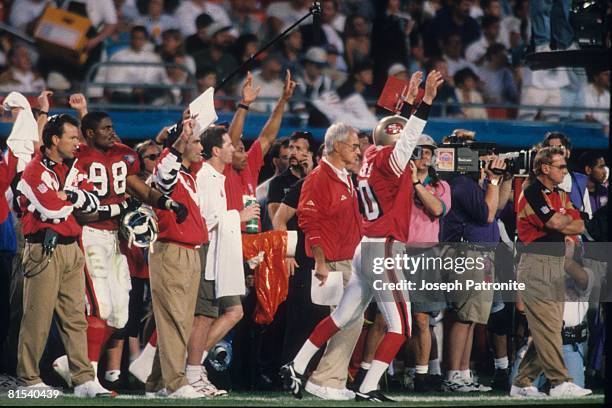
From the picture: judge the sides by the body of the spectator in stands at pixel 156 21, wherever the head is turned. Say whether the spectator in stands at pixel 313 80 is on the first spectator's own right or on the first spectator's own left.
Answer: on the first spectator's own left

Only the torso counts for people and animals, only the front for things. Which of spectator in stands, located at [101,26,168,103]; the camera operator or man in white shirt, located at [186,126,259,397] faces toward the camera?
the spectator in stands

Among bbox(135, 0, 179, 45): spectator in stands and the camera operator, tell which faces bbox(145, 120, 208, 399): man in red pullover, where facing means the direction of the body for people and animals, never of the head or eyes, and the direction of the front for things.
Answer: the spectator in stands

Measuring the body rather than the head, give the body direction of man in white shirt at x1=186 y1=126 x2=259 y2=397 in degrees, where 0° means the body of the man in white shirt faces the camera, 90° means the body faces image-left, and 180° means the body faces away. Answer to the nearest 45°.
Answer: approximately 270°

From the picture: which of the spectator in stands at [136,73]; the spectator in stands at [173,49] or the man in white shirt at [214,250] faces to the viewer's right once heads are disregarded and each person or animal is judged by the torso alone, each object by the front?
the man in white shirt

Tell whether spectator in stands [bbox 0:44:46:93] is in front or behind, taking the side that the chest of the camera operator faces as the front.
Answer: behind

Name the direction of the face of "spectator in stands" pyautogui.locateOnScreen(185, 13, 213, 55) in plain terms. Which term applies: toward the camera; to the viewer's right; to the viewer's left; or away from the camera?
toward the camera

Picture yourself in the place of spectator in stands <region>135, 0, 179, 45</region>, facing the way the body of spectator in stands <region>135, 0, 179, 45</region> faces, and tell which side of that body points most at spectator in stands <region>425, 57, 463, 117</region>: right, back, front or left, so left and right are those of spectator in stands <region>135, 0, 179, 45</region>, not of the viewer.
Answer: left

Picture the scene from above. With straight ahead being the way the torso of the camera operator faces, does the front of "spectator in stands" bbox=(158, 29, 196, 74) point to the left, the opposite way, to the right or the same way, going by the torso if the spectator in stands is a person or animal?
to the right

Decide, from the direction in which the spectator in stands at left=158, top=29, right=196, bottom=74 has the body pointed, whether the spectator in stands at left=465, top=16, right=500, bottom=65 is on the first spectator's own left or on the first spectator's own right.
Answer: on the first spectator's own left

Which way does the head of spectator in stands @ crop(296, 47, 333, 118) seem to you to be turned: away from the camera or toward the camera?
toward the camera

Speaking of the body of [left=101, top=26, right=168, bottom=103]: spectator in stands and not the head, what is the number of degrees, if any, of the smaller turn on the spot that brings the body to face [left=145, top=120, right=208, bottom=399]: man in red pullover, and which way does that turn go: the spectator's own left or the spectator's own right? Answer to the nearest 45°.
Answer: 0° — they already face them

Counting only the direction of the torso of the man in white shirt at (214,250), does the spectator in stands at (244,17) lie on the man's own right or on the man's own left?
on the man's own left

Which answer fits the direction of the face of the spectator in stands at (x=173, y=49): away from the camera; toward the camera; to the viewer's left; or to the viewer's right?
toward the camera

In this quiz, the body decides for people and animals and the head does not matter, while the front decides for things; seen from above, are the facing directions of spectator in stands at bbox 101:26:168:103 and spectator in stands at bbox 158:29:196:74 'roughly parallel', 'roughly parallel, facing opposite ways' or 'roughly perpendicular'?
roughly parallel

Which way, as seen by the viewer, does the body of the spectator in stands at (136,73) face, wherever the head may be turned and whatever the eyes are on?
toward the camera
